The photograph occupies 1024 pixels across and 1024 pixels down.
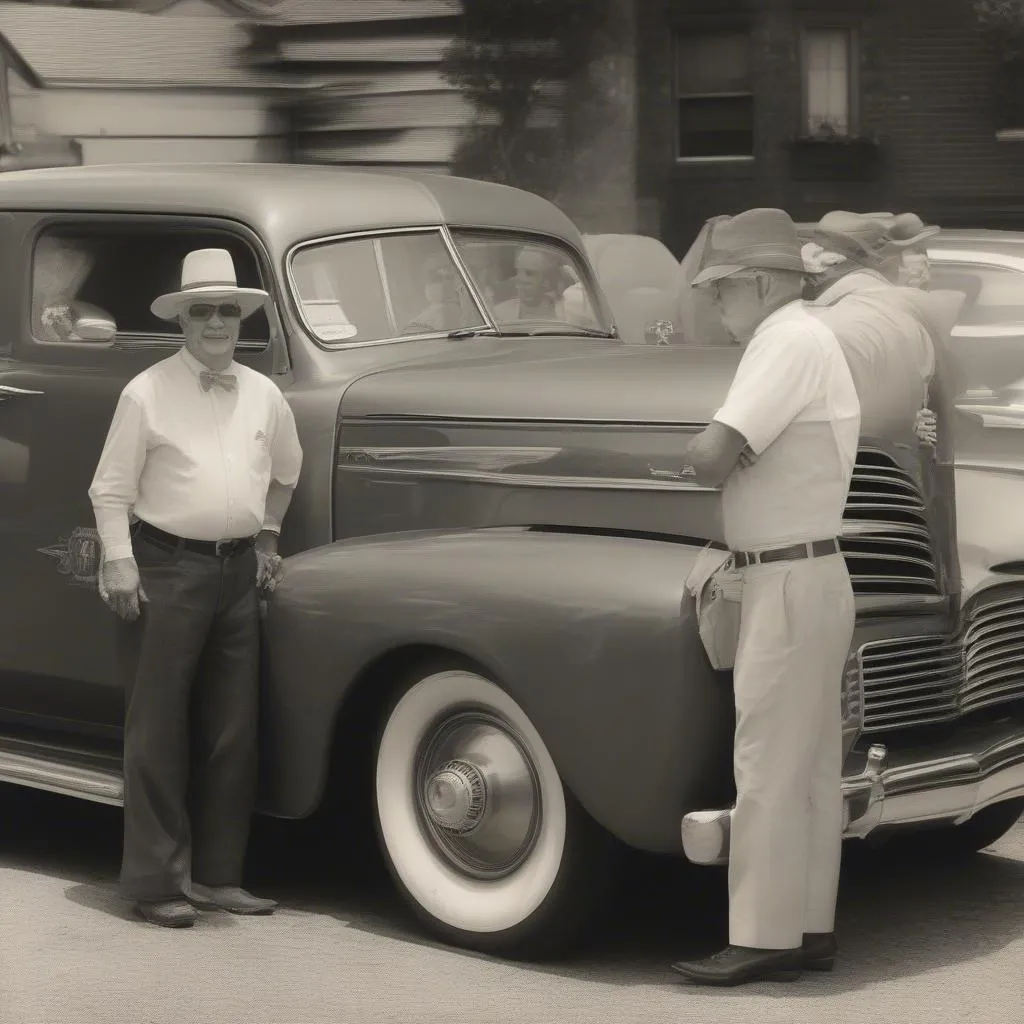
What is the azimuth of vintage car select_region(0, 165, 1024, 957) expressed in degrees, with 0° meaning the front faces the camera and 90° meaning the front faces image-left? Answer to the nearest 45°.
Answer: approximately 315°

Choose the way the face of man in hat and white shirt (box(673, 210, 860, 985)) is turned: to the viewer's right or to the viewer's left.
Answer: to the viewer's left

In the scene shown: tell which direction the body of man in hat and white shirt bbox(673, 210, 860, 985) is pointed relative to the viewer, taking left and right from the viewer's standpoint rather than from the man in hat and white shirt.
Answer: facing to the left of the viewer

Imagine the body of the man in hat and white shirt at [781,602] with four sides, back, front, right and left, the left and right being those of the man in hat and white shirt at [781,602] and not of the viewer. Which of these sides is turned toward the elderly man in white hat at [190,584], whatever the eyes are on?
front

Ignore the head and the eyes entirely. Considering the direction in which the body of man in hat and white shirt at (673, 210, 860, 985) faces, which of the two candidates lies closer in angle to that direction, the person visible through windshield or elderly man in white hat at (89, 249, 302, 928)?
the elderly man in white hat
